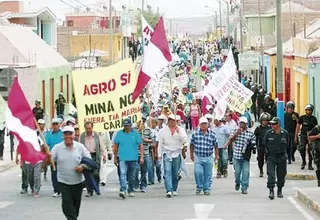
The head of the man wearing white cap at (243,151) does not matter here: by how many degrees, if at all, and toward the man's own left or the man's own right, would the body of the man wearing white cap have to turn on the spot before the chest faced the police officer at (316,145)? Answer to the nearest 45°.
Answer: approximately 135° to the man's own left

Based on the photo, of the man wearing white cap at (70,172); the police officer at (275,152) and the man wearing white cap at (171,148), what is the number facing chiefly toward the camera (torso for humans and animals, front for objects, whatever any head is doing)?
3

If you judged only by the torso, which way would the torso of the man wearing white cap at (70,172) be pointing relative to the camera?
toward the camera

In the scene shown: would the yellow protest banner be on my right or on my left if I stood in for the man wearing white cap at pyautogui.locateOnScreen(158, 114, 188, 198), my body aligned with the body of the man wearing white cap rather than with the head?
on my right

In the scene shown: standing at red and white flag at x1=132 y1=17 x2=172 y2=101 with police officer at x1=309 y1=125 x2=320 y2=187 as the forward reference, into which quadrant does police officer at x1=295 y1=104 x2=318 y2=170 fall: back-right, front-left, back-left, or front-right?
front-left

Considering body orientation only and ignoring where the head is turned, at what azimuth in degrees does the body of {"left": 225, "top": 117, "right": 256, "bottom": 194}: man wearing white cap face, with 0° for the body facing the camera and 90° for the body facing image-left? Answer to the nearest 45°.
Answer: approximately 0°

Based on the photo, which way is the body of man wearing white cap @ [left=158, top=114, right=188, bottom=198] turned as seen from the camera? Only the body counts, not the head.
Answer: toward the camera

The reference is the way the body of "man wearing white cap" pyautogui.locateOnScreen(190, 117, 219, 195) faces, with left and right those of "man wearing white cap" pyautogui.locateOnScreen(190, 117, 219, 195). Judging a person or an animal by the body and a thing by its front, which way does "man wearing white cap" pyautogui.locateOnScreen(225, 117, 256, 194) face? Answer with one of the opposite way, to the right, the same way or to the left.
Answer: the same way

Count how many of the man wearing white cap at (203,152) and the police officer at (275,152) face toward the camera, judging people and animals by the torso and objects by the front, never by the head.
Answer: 2

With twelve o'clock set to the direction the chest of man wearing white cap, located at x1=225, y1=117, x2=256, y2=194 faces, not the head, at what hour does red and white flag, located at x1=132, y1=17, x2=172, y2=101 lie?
The red and white flag is roughly at 4 o'clock from the man wearing white cap.

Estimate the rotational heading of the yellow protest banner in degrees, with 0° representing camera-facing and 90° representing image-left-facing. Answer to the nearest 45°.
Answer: approximately 0°

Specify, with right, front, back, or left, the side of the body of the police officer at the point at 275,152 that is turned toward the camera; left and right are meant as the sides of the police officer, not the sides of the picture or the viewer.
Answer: front

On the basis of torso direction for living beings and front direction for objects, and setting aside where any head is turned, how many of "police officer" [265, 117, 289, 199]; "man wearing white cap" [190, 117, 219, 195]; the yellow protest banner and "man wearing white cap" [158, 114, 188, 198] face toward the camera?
4

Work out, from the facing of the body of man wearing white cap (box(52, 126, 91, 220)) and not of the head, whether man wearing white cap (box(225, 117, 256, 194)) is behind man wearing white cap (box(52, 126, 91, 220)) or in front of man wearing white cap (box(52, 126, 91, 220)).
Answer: behind

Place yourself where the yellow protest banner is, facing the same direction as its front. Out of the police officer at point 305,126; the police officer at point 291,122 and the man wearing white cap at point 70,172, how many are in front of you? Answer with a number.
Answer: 1

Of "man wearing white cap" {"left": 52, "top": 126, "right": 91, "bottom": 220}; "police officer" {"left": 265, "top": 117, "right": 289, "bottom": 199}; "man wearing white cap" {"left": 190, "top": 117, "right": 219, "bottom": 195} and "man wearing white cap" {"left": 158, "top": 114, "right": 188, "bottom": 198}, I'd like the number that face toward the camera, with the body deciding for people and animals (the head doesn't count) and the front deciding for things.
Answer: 4
